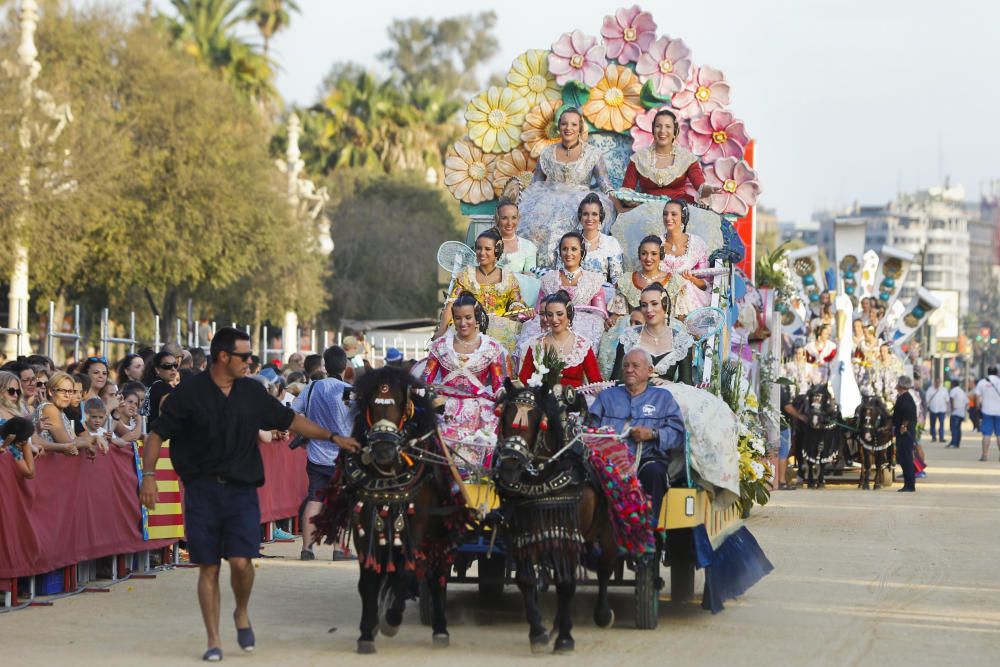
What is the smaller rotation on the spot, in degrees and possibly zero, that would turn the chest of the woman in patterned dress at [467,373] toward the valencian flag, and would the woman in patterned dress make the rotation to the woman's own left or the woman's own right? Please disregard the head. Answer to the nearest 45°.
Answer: approximately 135° to the woman's own right

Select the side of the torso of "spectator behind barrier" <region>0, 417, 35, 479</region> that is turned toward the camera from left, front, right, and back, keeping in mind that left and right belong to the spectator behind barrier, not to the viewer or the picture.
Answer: right

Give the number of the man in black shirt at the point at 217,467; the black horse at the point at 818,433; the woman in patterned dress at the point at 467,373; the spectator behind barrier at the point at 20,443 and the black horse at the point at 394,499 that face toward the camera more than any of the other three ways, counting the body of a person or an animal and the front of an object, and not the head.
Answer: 4

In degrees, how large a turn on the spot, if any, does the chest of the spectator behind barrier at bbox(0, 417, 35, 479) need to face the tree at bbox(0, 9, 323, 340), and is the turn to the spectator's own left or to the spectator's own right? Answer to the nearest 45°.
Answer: approximately 90° to the spectator's own left

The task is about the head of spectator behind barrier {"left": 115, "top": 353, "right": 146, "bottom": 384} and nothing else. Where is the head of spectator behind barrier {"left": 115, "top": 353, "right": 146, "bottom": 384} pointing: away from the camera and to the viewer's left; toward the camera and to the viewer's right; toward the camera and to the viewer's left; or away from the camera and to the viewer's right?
toward the camera and to the viewer's right

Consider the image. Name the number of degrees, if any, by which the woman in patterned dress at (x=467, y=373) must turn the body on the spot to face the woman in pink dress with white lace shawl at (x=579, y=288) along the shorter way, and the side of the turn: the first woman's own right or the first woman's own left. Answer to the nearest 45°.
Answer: approximately 135° to the first woman's own left

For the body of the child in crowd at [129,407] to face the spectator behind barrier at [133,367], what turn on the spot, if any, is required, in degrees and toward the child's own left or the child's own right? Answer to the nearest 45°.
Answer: approximately 135° to the child's own left

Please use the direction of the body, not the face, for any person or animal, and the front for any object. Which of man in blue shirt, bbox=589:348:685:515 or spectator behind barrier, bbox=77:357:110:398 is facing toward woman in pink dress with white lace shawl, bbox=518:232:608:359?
the spectator behind barrier

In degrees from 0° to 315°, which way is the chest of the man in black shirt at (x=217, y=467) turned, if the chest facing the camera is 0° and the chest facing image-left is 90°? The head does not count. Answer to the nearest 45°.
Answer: approximately 0°

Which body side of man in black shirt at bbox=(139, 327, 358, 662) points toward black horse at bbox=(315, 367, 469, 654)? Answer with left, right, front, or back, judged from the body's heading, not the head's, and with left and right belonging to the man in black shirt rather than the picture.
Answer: left

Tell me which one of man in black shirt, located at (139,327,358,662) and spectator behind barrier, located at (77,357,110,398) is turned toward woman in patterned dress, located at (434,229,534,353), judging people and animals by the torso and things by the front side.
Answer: the spectator behind barrier

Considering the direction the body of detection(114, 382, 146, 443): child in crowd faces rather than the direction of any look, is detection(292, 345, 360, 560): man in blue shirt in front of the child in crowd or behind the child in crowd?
in front

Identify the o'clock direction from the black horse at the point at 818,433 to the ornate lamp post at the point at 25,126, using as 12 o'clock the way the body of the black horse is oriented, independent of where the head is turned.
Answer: The ornate lamp post is roughly at 3 o'clock from the black horse.
